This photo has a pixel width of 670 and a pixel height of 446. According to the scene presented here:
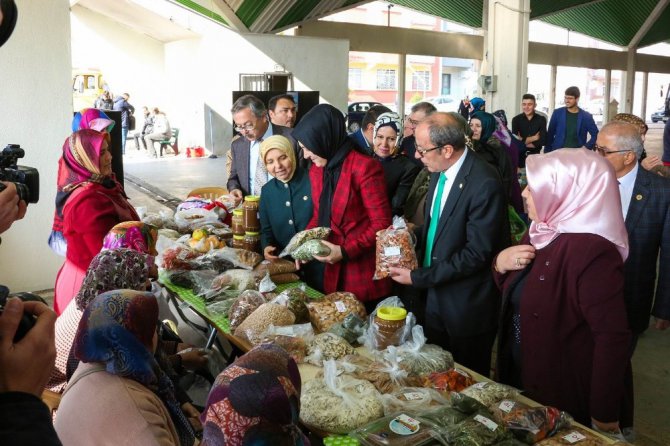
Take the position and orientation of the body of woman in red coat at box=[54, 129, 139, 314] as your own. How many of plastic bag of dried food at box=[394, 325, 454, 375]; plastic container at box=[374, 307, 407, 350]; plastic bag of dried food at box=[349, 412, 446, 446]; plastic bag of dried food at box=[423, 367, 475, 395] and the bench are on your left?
1

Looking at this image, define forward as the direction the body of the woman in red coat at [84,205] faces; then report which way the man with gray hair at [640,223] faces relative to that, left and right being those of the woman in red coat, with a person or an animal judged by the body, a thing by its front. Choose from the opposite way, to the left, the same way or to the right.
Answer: the opposite way

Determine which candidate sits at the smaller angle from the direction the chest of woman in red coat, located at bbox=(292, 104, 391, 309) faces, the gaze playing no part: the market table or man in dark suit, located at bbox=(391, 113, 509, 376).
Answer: the market table

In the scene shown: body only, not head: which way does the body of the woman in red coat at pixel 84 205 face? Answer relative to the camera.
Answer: to the viewer's right

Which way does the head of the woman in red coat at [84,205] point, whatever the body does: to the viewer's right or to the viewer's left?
to the viewer's right

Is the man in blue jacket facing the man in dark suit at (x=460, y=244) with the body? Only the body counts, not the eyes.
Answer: yes

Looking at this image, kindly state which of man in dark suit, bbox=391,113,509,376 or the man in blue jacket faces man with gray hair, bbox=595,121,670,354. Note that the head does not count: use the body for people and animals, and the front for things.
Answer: the man in blue jacket

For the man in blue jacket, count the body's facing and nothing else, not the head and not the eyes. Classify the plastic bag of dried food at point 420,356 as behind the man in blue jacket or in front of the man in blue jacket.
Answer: in front

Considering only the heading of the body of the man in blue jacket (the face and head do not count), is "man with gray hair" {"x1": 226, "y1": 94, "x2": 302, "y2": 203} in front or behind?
in front

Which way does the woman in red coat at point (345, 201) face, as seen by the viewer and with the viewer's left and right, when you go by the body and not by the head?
facing the viewer and to the left of the viewer

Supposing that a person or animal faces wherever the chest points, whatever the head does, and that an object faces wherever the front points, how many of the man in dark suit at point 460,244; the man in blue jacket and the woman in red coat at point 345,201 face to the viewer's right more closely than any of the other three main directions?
0

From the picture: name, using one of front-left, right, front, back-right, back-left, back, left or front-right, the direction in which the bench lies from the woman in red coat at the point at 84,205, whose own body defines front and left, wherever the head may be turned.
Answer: left

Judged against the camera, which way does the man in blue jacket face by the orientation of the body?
toward the camera

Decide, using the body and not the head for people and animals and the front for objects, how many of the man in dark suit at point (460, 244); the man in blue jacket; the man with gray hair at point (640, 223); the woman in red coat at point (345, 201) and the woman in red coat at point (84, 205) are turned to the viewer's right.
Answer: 1

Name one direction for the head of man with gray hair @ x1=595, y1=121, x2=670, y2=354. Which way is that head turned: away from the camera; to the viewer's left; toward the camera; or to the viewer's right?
to the viewer's left

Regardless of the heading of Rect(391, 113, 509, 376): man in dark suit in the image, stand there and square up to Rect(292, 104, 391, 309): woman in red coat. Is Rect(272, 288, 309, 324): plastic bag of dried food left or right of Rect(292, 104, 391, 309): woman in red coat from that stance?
left

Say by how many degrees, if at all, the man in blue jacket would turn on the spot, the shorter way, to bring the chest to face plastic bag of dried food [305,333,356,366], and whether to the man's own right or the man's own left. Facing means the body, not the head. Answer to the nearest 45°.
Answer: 0° — they already face it

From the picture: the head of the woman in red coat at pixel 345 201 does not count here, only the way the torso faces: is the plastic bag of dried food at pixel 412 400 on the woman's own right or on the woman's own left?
on the woman's own left

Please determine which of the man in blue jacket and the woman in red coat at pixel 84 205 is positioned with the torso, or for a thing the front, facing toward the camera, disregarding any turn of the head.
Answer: the man in blue jacket
